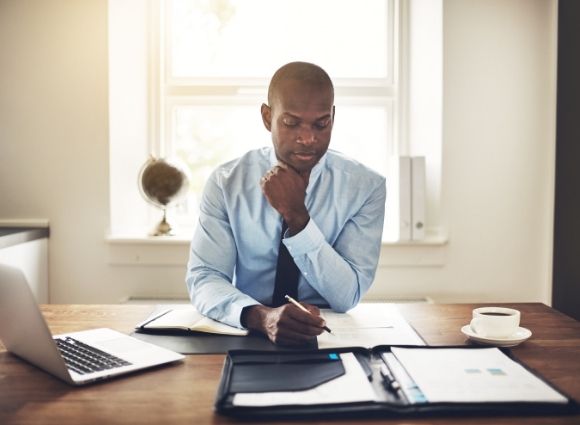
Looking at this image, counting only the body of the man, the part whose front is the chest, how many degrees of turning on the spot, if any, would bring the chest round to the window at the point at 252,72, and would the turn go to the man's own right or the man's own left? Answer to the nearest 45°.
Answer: approximately 180°

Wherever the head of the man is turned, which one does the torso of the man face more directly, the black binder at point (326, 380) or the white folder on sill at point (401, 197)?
the black binder

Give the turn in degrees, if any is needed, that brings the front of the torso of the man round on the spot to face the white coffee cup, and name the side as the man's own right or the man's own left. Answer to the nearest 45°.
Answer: approximately 45° to the man's own left

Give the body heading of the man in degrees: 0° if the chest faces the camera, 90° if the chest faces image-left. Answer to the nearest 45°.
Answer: approximately 0°

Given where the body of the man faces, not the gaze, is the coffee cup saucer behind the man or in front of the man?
in front

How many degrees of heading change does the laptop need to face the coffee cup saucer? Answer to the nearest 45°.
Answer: approximately 45° to its right

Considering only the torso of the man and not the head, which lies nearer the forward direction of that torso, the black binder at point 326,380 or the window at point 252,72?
the black binder

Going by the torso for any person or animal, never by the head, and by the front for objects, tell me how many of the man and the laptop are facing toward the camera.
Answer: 1

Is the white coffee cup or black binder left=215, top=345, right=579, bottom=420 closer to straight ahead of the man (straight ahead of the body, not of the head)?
the black binder

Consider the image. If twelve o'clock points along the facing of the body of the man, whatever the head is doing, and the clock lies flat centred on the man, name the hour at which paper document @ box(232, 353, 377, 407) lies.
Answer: The paper document is roughly at 12 o'clock from the man.

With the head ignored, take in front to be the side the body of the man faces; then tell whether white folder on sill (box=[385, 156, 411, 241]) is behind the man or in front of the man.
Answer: behind
